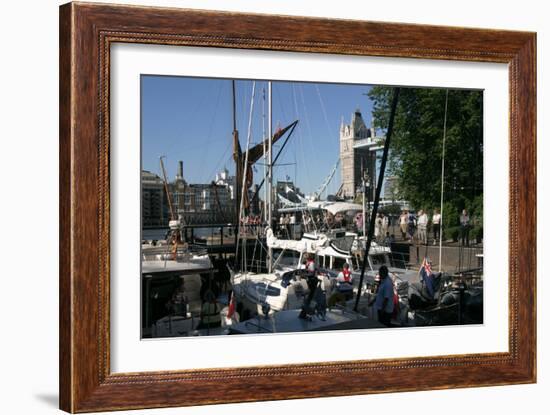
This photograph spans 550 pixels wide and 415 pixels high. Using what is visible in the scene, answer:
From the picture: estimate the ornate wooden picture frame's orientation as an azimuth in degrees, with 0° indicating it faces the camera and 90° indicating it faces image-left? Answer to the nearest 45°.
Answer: approximately 315°
